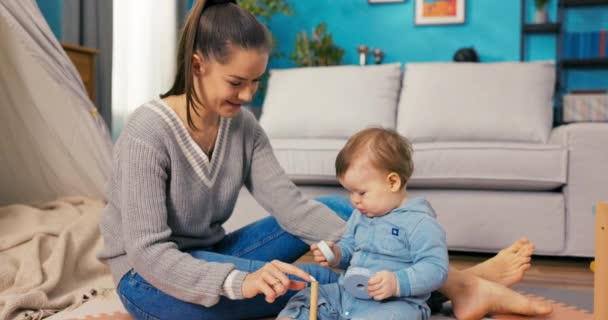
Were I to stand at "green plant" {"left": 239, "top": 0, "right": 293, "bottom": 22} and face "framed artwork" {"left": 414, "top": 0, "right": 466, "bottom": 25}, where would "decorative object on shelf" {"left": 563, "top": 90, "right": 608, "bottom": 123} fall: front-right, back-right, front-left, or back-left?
front-right

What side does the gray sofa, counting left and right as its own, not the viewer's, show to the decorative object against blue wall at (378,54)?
back

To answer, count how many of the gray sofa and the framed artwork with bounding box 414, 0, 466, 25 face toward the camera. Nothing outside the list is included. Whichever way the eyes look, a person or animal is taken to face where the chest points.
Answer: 2

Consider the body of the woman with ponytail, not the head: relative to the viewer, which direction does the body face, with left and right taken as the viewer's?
facing the viewer and to the right of the viewer

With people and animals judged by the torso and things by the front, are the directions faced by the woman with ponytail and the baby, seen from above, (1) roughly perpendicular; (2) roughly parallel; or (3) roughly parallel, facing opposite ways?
roughly perpendicular

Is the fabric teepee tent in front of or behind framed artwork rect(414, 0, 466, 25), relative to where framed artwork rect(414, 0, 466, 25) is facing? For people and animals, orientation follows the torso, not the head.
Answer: in front

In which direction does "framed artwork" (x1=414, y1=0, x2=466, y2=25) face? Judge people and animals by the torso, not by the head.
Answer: toward the camera

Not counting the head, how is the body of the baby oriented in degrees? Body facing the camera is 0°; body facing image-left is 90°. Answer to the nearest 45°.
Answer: approximately 45°
